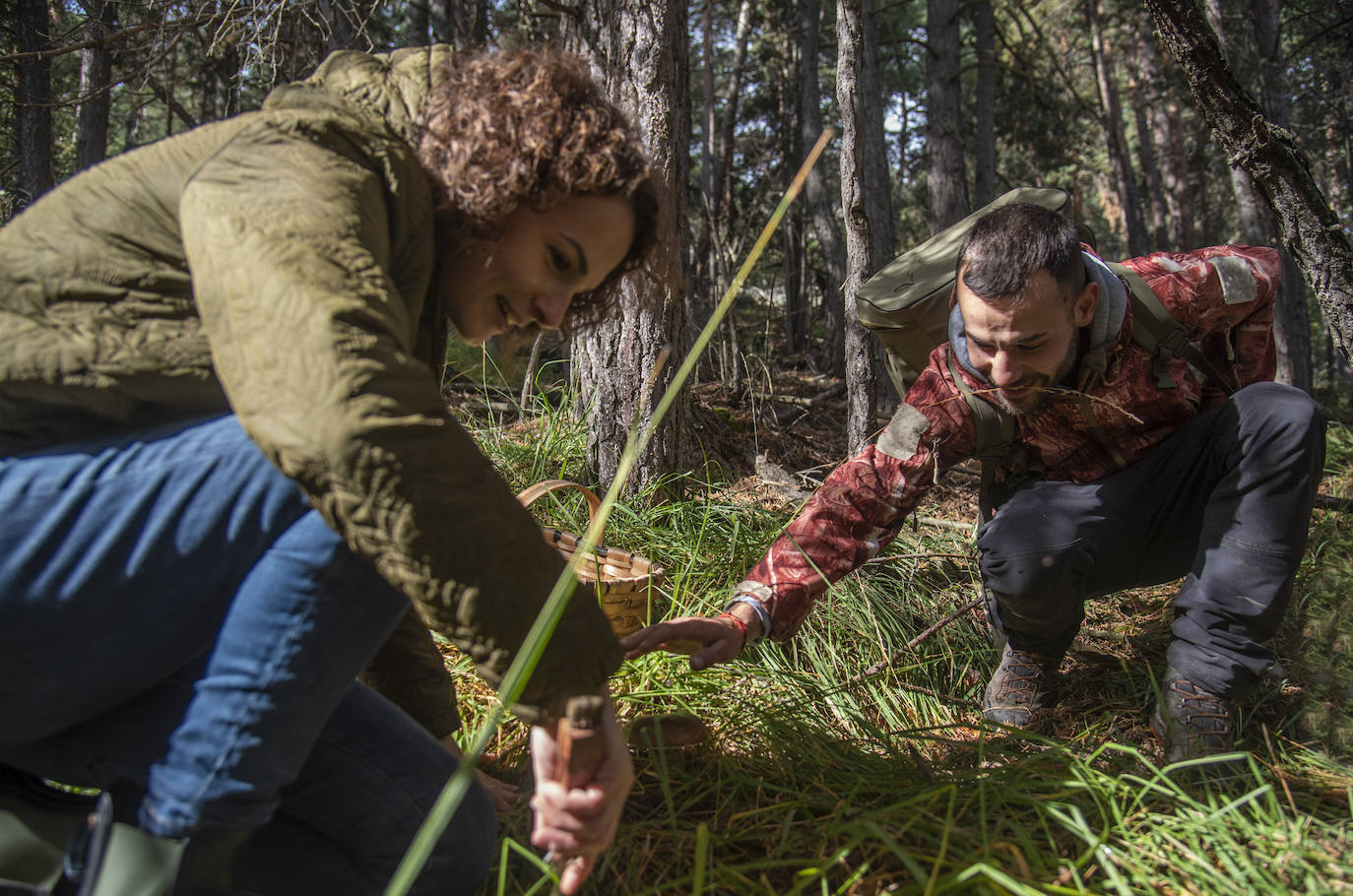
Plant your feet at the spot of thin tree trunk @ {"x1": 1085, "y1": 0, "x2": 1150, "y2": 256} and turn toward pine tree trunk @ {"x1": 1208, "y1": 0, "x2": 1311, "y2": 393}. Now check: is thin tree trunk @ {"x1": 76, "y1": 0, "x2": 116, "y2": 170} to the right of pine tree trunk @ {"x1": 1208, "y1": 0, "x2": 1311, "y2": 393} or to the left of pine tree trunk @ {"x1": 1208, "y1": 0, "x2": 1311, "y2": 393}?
right

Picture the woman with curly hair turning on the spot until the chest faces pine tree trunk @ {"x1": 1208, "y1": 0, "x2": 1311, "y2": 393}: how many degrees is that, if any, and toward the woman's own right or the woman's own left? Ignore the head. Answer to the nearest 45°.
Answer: approximately 45° to the woman's own left

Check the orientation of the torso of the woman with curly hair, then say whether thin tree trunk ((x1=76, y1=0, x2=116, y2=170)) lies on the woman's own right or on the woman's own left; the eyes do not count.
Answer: on the woman's own left

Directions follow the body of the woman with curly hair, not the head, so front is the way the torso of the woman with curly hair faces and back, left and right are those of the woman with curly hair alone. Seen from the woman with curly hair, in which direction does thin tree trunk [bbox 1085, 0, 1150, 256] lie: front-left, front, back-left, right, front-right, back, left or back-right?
front-left

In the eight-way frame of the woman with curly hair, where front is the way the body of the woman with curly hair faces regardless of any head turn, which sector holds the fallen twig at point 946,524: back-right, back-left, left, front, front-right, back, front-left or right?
front-left

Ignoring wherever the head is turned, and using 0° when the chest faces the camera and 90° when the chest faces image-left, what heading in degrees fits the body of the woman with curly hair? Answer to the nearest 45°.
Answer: approximately 270°

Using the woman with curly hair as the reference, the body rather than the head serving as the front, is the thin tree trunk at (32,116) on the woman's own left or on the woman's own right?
on the woman's own left

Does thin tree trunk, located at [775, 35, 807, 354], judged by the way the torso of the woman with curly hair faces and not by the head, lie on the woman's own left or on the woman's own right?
on the woman's own left

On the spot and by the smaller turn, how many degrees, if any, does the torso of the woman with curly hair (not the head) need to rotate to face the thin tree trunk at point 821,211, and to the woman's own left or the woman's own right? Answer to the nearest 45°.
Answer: approximately 45° to the woman's own left

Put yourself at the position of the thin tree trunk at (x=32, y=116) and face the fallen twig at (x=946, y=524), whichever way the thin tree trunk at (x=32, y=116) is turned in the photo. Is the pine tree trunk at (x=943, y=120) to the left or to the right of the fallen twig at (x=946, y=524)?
left
